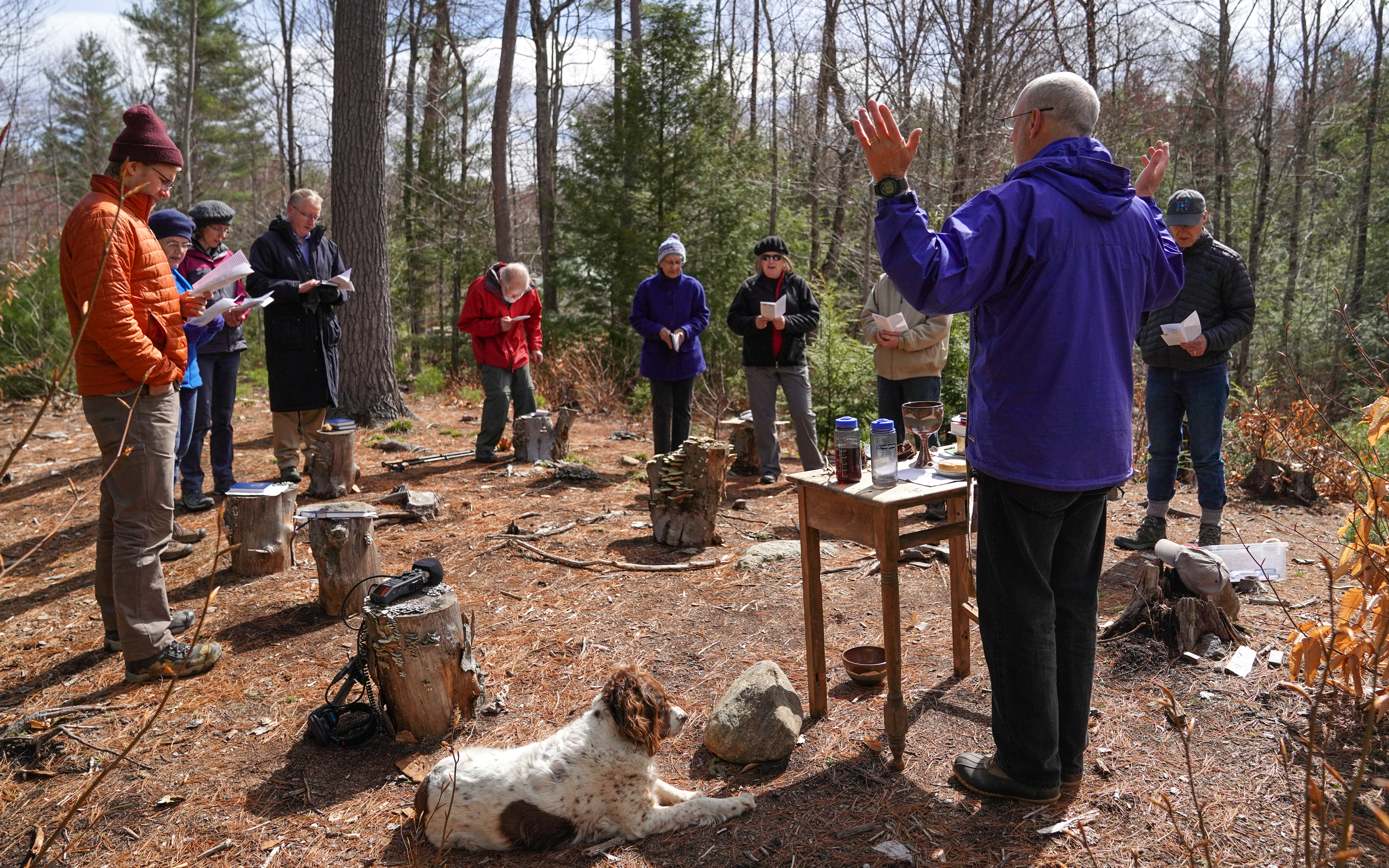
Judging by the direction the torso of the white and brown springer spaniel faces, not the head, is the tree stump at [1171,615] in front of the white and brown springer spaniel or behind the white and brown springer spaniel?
in front

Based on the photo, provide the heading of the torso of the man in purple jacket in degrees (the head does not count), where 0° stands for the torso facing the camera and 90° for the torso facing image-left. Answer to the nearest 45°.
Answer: approximately 135°

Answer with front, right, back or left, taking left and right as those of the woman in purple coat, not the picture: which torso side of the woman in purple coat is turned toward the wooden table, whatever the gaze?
front

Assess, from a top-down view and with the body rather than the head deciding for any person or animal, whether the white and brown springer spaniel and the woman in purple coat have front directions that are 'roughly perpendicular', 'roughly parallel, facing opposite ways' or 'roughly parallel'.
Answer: roughly perpendicular

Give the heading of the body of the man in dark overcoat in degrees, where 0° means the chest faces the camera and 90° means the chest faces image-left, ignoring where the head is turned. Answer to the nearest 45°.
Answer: approximately 315°

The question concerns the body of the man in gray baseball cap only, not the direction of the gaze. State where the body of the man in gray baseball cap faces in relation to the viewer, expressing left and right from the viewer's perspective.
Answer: facing the viewer and to the left of the viewer

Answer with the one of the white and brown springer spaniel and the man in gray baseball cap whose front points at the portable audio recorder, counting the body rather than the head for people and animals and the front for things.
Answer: the man in gray baseball cap

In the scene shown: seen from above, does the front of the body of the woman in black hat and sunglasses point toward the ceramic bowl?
yes

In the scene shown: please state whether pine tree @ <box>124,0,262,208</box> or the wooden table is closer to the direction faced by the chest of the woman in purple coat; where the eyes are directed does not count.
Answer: the wooden table

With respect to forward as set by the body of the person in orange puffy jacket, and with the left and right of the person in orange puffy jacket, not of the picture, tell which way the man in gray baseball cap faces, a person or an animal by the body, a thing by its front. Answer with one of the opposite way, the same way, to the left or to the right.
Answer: the opposite way

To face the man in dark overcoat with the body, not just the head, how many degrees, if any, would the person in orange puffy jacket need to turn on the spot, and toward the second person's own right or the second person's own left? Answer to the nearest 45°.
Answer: approximately 90° to the second person's own left

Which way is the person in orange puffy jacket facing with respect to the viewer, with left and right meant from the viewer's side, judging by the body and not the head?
facing to the right of the viewer

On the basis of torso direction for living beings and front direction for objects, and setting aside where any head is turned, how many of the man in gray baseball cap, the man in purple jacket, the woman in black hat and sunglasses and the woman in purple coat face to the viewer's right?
0

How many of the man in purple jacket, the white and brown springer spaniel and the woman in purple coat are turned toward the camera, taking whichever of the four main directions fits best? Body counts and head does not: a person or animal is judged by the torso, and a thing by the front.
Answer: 1

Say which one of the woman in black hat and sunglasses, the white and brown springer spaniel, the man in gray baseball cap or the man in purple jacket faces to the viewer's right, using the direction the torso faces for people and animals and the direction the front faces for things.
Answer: the white and brown springer spaniel

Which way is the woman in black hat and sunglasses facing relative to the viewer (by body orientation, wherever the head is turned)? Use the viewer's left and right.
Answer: facing the viewer

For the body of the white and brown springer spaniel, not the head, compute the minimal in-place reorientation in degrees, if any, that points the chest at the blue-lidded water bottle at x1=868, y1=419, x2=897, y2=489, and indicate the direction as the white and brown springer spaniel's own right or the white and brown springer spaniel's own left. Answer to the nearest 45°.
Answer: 0° — it already faces it

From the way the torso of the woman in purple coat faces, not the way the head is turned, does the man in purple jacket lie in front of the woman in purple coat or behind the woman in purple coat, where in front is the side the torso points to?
in front
